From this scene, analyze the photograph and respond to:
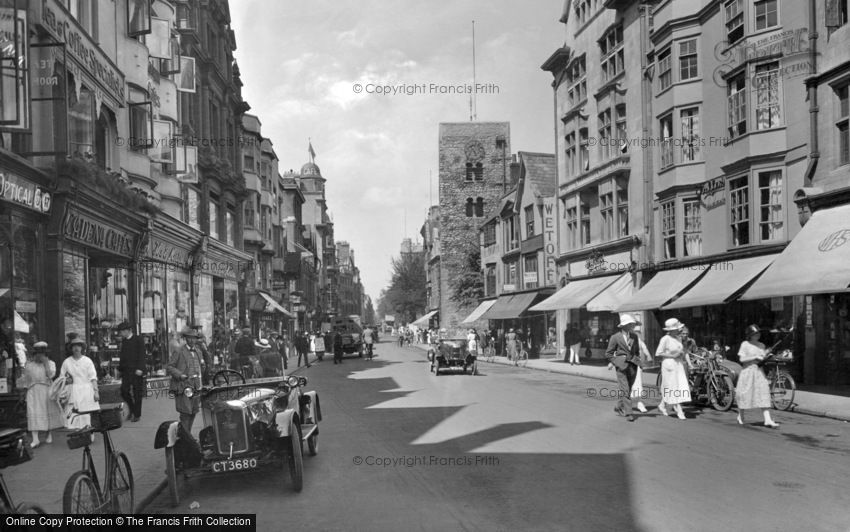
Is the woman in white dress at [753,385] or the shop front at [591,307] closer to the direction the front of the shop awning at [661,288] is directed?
the woman in white dress

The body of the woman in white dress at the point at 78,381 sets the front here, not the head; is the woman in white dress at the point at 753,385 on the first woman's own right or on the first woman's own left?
on the first woman's own left

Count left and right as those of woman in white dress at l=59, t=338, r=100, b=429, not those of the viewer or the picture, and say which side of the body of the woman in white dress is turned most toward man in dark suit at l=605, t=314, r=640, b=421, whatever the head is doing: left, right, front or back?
left

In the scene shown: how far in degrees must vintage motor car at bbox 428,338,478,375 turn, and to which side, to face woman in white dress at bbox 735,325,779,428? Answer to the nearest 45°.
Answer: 0° — it already faces them

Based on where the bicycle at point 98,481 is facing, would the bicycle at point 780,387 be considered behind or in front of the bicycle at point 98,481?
in front

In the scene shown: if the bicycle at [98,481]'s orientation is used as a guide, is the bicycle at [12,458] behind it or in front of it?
behind

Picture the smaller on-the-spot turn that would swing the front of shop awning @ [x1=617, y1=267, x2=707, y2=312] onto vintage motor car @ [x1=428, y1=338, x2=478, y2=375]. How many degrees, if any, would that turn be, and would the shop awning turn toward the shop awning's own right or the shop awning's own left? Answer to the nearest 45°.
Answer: approximately 45° to the shop awning's own right

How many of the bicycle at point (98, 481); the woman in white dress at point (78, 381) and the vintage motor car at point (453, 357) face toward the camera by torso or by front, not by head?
2
